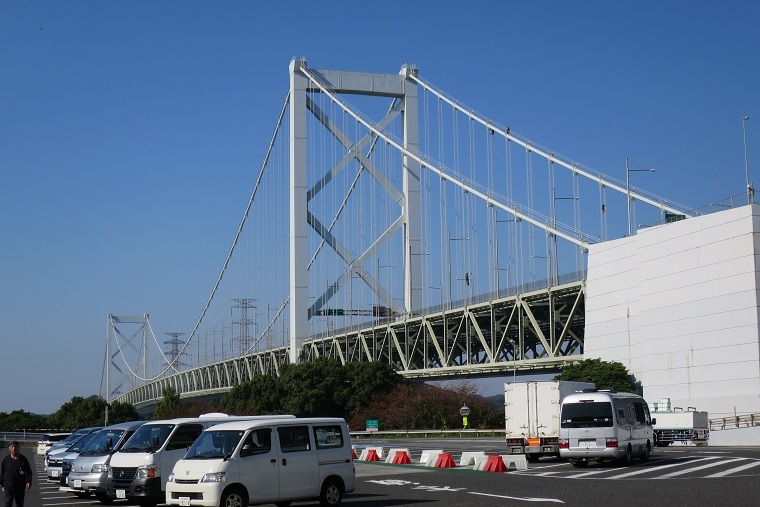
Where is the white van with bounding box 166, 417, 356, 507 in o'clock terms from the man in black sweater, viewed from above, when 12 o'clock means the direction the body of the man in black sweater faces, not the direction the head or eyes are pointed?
The white van is roughly at 9 o'clock from the man in black sweater.

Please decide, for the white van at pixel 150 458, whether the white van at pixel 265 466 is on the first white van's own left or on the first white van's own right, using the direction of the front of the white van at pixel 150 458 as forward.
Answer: on the first white van's own left

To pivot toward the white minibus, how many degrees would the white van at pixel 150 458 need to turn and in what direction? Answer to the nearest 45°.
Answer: approximately 180°

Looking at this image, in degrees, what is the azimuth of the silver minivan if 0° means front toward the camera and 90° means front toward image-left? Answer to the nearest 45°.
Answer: approximately 45°

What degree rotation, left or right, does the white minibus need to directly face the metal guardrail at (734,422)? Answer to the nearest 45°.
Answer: approximately 45° to its left

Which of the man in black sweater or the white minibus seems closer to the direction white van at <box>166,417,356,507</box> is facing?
the man in black sweater

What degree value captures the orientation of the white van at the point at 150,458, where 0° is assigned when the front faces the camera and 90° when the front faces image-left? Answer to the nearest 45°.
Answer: approximately 45°

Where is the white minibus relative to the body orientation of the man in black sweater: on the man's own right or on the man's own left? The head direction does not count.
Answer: on the man's own left
